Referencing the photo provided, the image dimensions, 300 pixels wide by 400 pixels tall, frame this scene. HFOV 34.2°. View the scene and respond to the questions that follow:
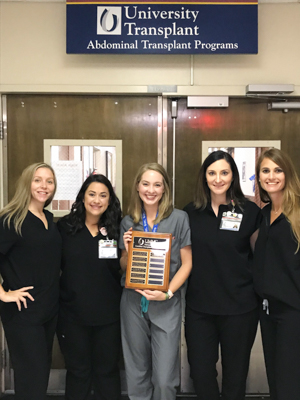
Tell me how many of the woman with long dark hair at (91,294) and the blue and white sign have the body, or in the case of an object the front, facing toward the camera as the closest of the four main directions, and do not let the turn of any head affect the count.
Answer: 2

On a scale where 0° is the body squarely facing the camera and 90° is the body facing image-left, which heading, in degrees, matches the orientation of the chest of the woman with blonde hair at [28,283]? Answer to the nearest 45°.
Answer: approximately 315°

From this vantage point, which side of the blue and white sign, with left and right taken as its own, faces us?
front

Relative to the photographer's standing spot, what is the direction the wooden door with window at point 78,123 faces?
facing the viewer

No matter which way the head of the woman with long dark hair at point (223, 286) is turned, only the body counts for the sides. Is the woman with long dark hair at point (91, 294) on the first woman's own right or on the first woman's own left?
on the first woman's own right

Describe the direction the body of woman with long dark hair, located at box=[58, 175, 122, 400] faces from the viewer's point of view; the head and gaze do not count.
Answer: toward the camera

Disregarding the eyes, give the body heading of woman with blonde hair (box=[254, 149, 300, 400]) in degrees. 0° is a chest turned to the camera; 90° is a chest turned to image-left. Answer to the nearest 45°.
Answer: approximately 45°

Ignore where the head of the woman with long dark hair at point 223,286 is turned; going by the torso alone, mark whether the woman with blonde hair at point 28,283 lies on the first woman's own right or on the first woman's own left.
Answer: on the first woman's own right

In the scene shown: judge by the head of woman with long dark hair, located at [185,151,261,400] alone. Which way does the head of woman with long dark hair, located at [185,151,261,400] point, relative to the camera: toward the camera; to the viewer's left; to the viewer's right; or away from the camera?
toward the camera

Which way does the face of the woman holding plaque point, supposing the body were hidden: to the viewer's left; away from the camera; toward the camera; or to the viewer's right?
toward the camera

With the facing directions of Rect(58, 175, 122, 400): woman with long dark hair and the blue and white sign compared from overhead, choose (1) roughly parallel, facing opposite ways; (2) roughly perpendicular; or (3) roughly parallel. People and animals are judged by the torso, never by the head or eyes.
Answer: roughly parallel
